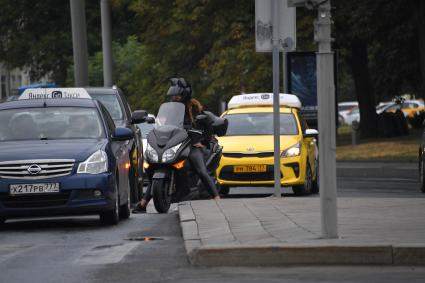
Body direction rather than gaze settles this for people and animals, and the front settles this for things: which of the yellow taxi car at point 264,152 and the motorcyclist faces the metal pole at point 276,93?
the yellow taxi car

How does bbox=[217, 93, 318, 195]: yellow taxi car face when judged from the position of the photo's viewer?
facing the viewer

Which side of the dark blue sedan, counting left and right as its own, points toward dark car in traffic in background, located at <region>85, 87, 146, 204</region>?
back

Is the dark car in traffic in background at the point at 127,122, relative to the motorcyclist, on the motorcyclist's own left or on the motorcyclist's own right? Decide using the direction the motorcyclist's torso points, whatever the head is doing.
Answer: on the motorcyclist's own right

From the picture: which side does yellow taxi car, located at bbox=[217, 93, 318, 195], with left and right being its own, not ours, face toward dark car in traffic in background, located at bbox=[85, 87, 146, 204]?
right

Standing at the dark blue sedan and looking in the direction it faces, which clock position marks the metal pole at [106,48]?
The metal pole is roughly at 6 o'clock from the dark blue sedan.

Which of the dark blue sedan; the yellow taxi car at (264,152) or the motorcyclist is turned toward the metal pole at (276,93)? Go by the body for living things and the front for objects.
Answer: the yellow taxi car

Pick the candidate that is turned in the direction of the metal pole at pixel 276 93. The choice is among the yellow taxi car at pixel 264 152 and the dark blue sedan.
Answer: the yellow taxi car

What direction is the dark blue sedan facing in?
toward the camera

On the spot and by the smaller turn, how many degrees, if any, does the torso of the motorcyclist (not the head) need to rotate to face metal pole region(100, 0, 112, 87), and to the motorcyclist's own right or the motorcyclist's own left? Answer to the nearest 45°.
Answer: approximately 135° to the motorcyclist's own right

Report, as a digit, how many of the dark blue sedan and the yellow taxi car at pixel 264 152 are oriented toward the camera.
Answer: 2

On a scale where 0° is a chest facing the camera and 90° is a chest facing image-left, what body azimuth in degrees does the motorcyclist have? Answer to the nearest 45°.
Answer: approximately 45°

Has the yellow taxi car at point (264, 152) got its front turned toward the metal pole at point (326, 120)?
yes
